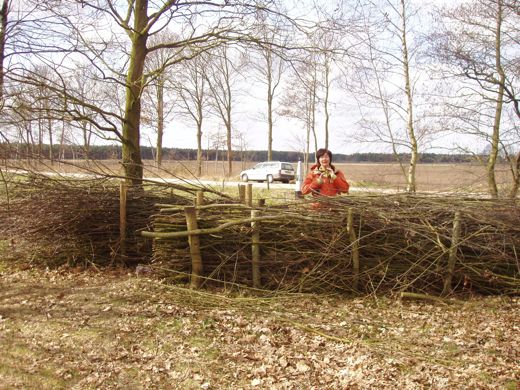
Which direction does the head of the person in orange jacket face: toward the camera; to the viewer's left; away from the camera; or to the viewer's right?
toward the camera

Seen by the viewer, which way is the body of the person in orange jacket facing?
toward the camera

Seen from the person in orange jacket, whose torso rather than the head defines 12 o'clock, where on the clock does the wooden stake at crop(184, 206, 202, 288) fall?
The wooden stake is roughly at 2 o'clock from the person in orange jacket.

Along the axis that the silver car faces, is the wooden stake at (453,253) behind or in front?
behind

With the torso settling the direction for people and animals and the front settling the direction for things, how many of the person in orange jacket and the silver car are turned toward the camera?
1

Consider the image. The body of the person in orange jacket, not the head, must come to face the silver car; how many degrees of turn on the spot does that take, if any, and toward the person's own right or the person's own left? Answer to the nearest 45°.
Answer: approximately 180°

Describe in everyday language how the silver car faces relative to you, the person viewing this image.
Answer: facing away from the viewer and to the left of the viewer

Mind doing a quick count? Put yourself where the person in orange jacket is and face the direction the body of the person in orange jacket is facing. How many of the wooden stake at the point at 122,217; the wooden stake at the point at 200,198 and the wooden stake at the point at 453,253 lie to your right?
2

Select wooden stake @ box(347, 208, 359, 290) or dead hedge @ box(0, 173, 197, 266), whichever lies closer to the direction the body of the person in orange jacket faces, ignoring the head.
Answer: the wooden stake

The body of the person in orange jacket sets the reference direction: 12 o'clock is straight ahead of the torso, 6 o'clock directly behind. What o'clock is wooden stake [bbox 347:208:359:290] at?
The wooden stake is roughly at 11 o'clock from the person in orange jacket.

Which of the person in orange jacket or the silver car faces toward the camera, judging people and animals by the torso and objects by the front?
the person in orange jacket

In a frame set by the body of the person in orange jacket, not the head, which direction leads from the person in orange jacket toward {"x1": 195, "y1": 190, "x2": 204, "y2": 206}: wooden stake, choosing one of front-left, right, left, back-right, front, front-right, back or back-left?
right

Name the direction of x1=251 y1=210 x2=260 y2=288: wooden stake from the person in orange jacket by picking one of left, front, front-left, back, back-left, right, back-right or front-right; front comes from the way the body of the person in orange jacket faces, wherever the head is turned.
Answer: front-right

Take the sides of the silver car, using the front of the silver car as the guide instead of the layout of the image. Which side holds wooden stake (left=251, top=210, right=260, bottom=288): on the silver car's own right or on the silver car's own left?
on the silver car's own left

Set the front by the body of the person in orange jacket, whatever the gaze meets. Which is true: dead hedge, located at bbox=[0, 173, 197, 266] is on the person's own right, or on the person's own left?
on the person's own right
